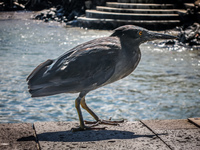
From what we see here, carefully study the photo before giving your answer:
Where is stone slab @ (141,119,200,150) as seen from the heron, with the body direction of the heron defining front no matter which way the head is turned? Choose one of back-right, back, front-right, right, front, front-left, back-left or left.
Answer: front

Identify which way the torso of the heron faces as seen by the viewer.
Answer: to the viewer's right
